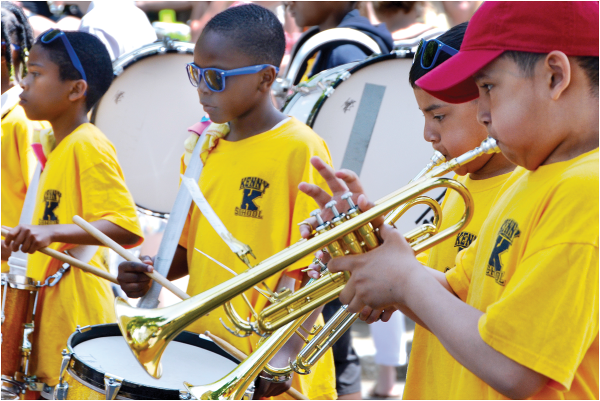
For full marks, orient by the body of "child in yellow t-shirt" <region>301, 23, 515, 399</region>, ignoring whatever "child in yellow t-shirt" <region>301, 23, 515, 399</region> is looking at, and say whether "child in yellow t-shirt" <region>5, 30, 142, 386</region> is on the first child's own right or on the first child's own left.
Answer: on the first child's own right

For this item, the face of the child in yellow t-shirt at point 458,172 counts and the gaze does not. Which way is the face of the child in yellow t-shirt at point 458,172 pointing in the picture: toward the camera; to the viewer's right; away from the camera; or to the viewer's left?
to the viewer's left

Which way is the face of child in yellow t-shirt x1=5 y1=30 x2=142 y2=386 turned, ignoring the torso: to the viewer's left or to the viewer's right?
to the viewer's left

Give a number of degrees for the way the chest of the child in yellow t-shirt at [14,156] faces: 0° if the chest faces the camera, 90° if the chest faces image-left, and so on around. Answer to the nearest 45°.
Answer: approximately 90°

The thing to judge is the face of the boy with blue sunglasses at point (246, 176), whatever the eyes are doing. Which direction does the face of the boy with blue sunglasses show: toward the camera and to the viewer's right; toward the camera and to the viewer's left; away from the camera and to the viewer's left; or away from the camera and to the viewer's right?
toward the camera and to the viewer's left

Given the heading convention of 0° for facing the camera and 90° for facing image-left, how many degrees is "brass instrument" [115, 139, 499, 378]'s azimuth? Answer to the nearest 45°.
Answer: approximately 90°

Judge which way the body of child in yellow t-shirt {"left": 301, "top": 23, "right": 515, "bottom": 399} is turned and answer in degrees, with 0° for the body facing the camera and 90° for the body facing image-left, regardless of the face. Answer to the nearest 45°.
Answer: approximately 45°

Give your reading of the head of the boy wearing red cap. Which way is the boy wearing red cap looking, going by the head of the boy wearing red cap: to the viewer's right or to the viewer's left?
to the viewer's left

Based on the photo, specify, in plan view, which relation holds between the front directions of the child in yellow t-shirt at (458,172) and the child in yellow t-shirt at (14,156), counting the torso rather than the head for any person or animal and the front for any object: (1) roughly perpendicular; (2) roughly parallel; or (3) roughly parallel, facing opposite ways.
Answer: roughly parallel

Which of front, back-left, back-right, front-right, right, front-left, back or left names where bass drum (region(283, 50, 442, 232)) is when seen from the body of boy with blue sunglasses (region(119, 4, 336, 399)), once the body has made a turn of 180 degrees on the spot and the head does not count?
front
